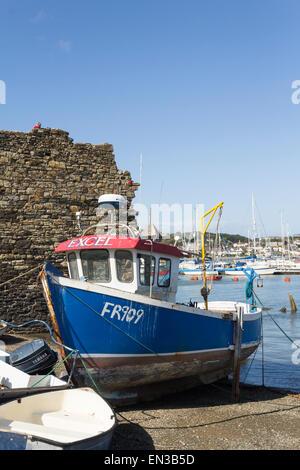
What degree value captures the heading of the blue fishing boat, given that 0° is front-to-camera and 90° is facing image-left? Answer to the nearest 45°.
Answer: approximately 45°

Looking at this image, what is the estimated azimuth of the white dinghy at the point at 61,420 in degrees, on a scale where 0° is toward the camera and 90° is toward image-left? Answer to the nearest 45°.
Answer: approximately 270°

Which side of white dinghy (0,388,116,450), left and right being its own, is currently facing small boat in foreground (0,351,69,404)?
left

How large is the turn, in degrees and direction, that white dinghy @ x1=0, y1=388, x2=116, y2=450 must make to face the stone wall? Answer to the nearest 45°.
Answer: approximately 90° to its left

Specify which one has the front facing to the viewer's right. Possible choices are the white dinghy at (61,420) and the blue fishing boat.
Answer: the white dinghy
